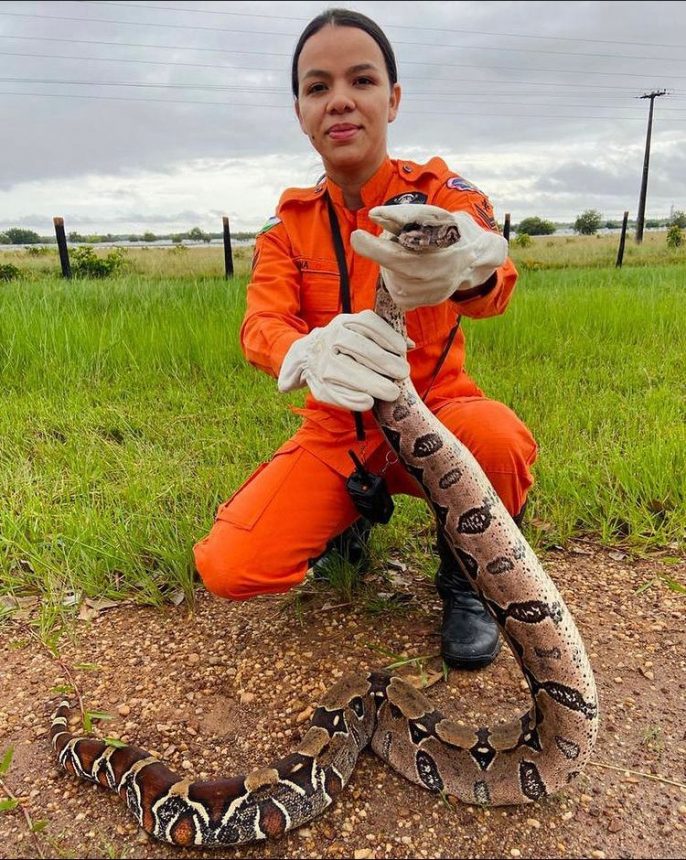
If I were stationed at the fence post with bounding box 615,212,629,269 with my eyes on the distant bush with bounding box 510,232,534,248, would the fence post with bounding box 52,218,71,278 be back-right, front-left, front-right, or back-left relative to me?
back-left

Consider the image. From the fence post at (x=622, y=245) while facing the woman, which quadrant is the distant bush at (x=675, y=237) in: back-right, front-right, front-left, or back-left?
back-left

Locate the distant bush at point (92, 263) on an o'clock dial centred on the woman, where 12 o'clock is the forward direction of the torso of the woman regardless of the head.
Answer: The distant bush is roughly at 5 o'clock from the woman.

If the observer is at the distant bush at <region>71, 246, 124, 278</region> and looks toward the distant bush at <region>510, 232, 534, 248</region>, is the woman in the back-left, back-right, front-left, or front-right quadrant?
back-right

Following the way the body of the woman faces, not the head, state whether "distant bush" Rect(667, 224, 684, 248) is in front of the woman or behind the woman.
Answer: behind

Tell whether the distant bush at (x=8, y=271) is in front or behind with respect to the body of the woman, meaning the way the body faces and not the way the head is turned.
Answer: behind

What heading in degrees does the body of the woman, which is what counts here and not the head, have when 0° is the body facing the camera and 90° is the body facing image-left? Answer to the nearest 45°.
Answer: approximately 0°

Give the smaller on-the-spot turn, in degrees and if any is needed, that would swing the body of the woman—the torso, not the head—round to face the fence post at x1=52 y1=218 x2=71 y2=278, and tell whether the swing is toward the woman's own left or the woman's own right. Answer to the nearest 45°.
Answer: approximately 135° to the woman's own right

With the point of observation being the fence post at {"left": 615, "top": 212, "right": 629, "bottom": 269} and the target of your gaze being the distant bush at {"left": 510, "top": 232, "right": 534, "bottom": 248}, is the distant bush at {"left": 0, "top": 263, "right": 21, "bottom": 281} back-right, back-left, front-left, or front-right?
back-left

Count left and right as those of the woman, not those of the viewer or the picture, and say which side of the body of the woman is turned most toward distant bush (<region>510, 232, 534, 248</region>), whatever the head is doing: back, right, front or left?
back

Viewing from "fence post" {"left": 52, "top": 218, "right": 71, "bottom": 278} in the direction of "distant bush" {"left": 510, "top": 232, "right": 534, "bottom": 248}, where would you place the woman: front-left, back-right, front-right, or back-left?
back-right
